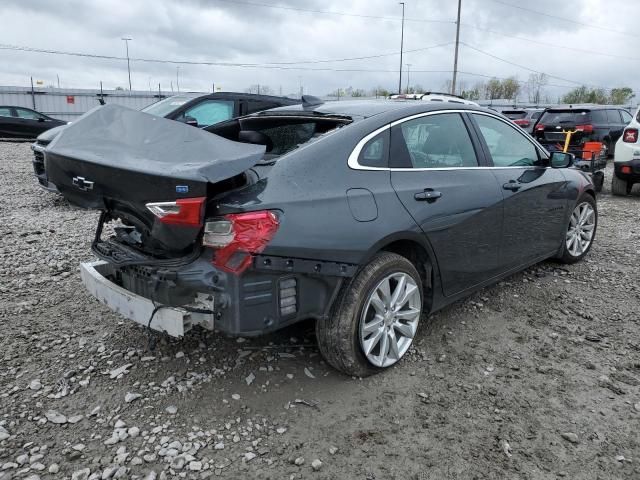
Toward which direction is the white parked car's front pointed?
away from the camera

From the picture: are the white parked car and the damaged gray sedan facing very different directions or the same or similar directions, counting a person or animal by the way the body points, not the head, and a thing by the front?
same or similar directions

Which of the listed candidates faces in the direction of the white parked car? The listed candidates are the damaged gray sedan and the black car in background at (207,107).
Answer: the damaged gray sedan

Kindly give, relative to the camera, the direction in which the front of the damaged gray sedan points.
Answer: facing away from the viewer and to the right of the viewer

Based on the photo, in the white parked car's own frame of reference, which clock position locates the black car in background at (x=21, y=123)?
The black car in background is roughly at 9 o'clock from the white parked car.

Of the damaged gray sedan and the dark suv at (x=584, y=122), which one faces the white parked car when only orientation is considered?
the damaged gray sedan

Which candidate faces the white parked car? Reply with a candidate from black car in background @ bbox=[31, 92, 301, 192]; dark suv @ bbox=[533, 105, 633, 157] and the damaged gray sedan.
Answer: the damaged gray sedan

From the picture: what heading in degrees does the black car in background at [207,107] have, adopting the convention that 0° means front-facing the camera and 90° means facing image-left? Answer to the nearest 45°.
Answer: approximately 45°

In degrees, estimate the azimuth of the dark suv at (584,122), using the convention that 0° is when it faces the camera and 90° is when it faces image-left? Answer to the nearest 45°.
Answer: approximately 225°

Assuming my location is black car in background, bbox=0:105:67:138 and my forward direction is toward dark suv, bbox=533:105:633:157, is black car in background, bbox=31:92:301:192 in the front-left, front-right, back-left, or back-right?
front-right

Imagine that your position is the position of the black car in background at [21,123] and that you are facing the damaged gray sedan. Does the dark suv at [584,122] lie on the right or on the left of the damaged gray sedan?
left

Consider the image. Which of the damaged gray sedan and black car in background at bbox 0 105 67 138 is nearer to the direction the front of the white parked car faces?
the black car in background

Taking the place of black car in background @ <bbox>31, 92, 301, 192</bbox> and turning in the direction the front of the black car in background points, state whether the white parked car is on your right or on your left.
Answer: on your left

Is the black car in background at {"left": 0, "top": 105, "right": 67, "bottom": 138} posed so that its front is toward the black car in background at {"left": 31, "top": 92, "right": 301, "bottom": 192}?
no

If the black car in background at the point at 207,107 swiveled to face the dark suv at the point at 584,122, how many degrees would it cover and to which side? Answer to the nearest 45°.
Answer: approximately 135° to its left
